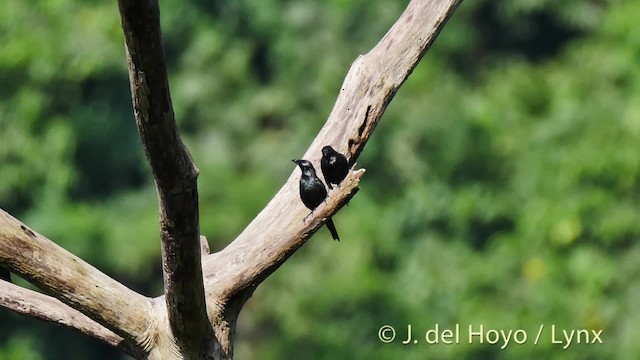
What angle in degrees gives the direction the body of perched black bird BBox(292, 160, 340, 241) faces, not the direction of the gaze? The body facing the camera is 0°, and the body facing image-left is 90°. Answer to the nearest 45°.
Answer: approximately 45°

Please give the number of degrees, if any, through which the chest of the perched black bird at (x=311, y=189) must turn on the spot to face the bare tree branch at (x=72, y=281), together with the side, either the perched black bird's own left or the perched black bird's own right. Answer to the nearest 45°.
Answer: approximately 45° to the perched black bird's own right

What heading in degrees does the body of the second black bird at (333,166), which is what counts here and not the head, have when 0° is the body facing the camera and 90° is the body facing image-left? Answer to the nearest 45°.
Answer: approximately 45°

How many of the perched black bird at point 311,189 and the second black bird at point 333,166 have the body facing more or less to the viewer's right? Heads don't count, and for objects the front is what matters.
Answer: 0

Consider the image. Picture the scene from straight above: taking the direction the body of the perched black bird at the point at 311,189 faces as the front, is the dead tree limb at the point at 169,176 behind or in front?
in front

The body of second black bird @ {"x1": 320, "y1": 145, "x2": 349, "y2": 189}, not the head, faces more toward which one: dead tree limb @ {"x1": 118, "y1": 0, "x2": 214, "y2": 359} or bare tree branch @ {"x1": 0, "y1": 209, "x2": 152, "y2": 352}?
the dead tree limb
